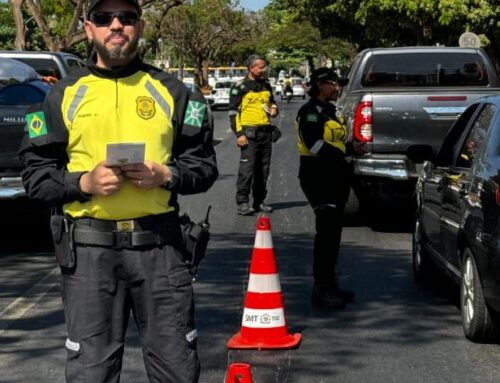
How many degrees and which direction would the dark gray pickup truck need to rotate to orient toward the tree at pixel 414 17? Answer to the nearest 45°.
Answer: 0° — it already faces it

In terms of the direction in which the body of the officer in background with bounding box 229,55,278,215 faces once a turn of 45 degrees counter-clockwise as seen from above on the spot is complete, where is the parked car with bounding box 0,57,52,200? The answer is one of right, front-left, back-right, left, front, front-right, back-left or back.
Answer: back-right

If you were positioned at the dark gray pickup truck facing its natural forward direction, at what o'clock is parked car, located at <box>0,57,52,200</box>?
The parked car is roughly at 8 o'clock from the dark gray pickup truck.

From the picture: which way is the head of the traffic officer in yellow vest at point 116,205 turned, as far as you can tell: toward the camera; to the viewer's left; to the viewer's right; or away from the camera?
toward the camera

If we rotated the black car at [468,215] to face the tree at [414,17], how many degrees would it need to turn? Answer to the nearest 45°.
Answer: approximately 45° to its right

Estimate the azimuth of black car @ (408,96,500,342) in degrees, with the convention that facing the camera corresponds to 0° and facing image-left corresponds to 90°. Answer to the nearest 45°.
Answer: approximately 135°

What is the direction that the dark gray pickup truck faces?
away from the camera

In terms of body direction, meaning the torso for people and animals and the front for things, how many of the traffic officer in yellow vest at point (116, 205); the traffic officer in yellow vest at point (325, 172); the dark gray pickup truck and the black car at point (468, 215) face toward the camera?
1

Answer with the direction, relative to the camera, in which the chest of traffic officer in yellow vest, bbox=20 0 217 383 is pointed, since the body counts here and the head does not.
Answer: toward the camera
